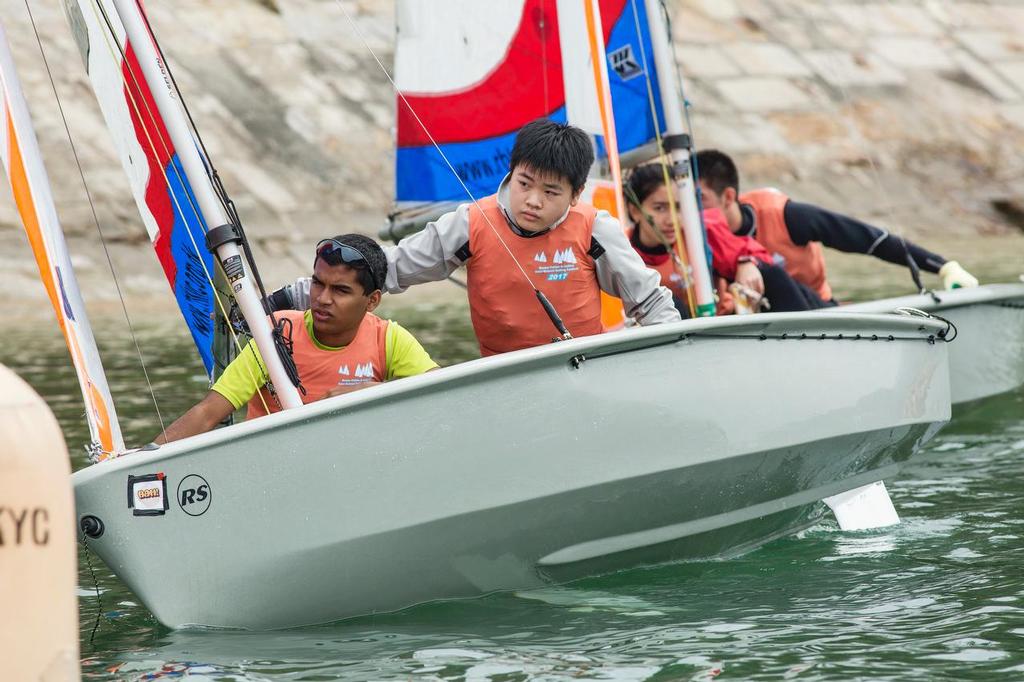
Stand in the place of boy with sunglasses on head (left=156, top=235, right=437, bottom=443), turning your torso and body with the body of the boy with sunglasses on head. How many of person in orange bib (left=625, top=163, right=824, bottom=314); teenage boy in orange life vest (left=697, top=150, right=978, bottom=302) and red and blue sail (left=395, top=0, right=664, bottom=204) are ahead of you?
0

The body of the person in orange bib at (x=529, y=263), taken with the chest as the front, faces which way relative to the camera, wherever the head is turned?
toward the camera

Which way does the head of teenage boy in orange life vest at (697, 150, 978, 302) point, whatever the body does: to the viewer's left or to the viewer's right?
to the viewer's left

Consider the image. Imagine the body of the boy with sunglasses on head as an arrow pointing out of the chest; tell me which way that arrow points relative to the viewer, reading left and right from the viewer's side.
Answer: facing the viewer and to the left of the viewer

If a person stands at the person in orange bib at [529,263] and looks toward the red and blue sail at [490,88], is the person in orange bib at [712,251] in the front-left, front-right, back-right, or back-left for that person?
front-right

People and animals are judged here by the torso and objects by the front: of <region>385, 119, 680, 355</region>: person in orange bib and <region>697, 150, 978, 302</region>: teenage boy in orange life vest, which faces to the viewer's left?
<region>697, 150, 978, 302</region>: teenage boy in orange life vest

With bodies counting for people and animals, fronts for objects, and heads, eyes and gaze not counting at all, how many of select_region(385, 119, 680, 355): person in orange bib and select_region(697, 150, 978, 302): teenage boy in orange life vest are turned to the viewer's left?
1

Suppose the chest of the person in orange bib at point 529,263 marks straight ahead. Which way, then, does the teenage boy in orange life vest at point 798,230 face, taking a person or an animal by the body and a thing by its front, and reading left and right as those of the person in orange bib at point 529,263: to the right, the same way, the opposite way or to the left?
to the right

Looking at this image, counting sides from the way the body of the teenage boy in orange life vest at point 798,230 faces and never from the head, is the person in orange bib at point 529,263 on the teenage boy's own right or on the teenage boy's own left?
on the teenage boy's own left

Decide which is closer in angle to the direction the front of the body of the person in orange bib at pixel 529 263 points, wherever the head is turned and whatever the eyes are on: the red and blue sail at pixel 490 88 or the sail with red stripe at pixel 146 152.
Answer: the sail with red stripe

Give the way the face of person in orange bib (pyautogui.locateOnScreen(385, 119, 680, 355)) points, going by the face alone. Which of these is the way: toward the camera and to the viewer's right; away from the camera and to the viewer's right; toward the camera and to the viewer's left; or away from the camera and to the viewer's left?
toward the camera and to the viewer's left

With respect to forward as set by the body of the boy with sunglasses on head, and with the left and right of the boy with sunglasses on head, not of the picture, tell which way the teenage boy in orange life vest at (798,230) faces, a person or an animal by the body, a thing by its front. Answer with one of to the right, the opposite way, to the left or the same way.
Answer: to the right

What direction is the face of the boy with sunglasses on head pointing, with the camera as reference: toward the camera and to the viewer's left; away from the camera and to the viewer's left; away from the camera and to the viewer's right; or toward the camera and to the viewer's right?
toward the camera and to the viewer's left

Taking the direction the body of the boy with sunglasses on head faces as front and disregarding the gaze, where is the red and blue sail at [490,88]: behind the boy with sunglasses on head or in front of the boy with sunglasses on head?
behind

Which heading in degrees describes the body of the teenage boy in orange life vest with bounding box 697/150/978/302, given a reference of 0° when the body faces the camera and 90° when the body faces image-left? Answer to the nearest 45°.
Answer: approximately 90°

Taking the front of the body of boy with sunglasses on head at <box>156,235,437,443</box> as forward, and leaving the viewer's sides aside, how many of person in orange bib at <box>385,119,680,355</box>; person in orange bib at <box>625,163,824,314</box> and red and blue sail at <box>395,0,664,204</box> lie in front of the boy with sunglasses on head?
0
